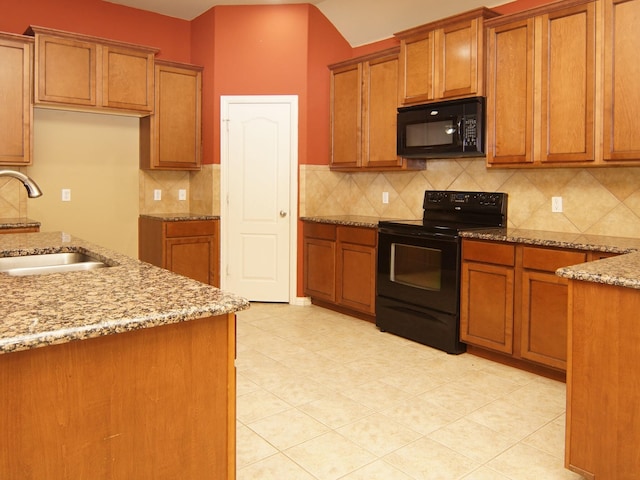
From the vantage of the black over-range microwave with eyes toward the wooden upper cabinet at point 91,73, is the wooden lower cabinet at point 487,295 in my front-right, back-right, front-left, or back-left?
back-left

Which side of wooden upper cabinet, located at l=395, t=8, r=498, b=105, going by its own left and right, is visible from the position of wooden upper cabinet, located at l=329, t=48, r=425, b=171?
right

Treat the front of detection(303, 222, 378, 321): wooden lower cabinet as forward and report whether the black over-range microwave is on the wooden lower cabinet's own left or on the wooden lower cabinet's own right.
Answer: on the wooden lower cabinet's own left

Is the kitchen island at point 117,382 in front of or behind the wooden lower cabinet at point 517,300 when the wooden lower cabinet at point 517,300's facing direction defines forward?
in front

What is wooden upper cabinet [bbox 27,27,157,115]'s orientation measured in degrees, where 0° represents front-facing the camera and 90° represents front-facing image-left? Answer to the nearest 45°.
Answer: approximately 315°

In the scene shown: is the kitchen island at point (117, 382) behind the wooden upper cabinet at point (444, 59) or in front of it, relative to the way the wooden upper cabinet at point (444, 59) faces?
in front

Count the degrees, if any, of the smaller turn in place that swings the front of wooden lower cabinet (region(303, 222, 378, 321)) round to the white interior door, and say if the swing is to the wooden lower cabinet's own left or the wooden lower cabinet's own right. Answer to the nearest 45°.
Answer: approximately 90° to the wooden lower cabinet's own right

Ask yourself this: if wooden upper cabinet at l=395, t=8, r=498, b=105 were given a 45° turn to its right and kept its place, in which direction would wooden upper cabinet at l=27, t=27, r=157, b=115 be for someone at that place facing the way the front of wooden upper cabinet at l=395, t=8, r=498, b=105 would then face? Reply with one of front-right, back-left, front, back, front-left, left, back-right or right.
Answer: front

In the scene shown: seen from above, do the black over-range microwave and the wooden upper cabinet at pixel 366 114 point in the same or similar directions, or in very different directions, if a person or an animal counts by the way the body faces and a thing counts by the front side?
same or similar directions

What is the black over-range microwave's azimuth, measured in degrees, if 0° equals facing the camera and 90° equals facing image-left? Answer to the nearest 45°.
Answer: approximately 45°

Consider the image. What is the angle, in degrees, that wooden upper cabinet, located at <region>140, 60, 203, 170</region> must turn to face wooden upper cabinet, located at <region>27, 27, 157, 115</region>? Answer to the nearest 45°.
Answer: approximately 90° to its right

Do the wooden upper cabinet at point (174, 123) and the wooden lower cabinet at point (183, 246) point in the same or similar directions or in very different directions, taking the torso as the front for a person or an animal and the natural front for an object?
same or similar directions

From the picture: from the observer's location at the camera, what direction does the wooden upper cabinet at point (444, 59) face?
facing the viewer and to the left of the viewer

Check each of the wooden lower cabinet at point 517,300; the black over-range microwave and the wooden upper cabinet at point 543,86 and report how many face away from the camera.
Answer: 0
